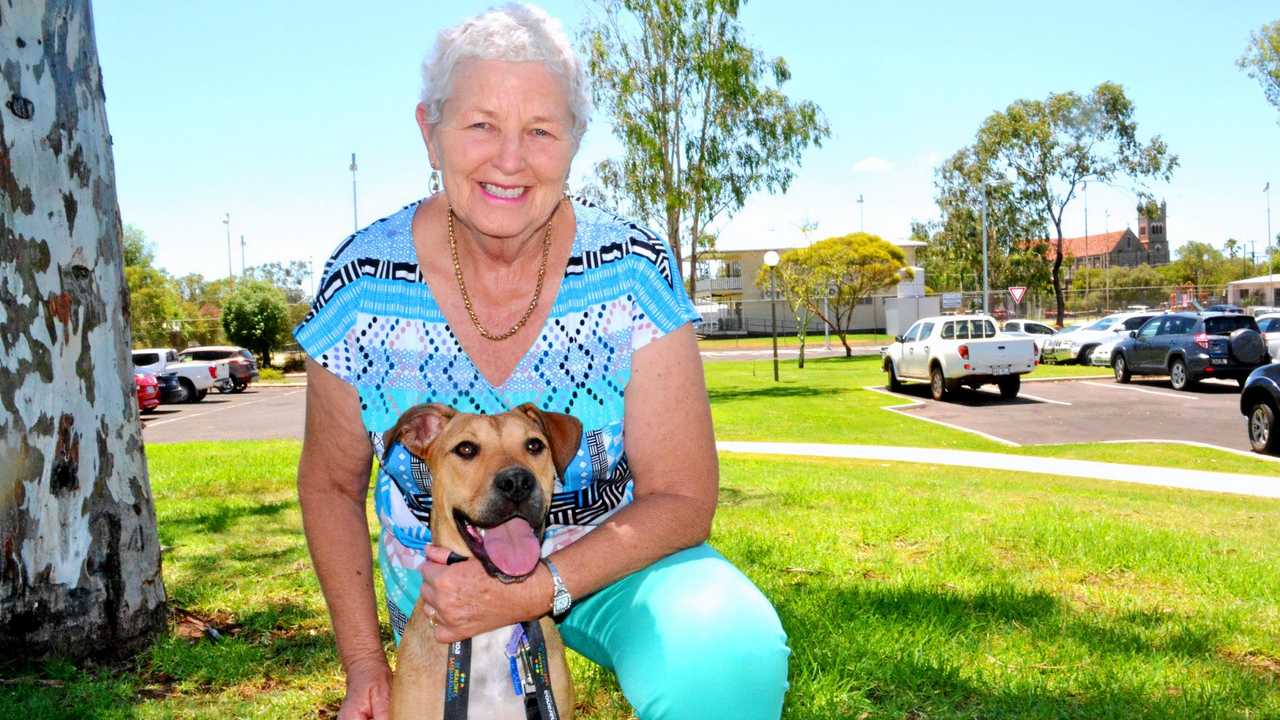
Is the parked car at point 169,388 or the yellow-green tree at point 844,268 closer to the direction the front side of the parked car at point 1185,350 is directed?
the yellow-green tree

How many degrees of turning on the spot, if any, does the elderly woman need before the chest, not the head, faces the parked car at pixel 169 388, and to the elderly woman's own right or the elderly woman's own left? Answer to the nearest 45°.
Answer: approximately 180°

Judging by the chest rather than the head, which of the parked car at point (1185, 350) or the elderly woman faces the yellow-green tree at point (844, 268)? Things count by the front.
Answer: the parked car

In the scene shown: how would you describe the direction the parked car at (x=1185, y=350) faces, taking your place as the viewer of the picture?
facing away from the viewer and to the left of the viewer

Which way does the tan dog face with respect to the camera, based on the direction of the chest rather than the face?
toward the camera

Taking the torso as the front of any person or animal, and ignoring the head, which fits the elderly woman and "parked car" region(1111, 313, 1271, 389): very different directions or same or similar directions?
very different directions

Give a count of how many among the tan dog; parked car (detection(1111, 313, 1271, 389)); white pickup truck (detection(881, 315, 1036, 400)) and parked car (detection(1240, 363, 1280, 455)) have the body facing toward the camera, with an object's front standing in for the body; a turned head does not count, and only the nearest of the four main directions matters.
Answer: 1

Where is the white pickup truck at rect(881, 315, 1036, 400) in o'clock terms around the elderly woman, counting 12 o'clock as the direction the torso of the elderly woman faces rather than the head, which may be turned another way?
The white pickup truck is roughly at 7 o'clock from the elderly woman.

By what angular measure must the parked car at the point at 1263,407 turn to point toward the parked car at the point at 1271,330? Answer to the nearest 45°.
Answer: approximately 45° to its right

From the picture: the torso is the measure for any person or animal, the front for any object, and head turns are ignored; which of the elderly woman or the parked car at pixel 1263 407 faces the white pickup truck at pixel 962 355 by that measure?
the parked car

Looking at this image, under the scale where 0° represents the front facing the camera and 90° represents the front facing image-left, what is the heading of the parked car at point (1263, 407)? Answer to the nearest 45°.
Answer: approximately 135°
